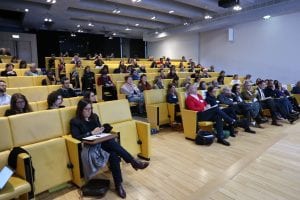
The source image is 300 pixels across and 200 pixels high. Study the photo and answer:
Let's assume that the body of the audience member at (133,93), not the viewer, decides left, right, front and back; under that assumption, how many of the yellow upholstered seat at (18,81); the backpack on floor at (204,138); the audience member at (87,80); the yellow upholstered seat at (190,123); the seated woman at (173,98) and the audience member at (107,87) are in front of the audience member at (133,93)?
3

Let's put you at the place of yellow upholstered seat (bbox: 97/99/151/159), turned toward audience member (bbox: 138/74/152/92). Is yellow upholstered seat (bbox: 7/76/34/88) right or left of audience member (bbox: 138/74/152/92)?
left
